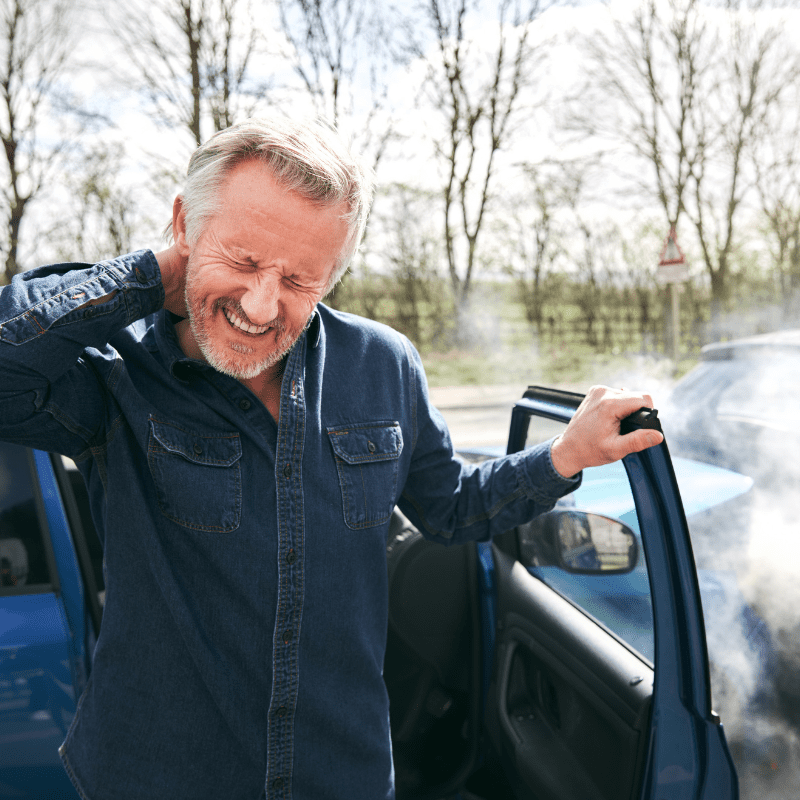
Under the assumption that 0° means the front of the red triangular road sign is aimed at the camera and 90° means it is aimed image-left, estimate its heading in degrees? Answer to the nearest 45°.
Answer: approximately 0°

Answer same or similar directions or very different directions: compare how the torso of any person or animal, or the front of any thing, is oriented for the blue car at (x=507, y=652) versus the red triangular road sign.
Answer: very different directions

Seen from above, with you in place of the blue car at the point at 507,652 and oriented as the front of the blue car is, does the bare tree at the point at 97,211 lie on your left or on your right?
on your left

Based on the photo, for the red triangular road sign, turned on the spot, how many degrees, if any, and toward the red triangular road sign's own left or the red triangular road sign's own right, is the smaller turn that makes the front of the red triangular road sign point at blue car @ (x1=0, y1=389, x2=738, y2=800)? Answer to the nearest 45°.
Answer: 0° — it already faces it

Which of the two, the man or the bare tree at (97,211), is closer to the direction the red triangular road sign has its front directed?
the man

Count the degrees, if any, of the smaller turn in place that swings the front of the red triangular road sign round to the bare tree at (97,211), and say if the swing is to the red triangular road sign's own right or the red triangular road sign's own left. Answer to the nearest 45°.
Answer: approximately 90° to the red triangular road sign's own right

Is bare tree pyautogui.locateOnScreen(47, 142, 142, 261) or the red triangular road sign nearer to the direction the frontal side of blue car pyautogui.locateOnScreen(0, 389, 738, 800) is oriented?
the red triangular road sign

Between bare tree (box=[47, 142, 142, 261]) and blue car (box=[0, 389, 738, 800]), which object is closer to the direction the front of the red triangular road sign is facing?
the blue car

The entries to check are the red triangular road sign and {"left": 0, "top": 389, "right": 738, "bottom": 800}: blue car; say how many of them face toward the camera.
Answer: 1

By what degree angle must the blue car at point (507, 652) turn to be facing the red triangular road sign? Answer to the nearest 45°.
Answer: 0° — it already faces it

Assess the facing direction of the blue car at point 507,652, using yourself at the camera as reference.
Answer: facing away from the viewer and to the right of the viewer

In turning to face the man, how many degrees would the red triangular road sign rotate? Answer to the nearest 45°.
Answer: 0° — it already faces them
